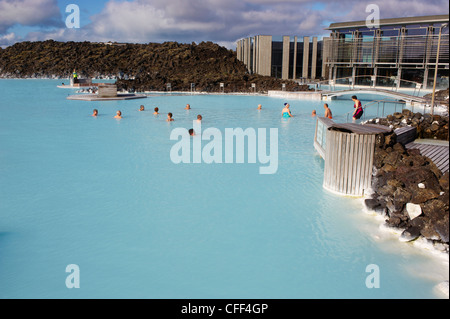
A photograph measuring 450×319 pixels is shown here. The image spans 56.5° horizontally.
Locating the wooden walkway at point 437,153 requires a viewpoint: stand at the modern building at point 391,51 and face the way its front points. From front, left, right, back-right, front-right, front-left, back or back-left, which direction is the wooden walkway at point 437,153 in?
front-left

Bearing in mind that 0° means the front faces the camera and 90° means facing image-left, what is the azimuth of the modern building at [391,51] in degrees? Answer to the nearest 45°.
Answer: approximately 45°
